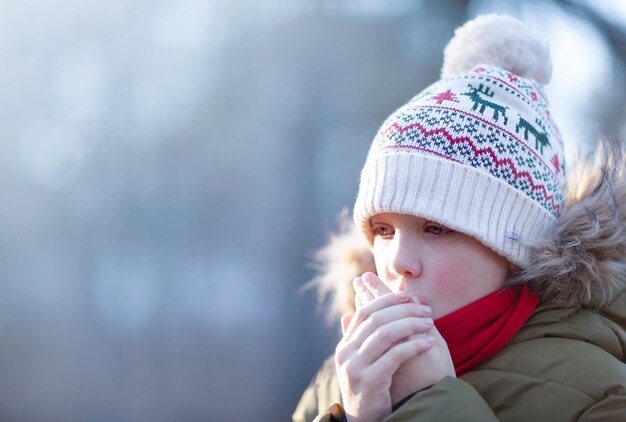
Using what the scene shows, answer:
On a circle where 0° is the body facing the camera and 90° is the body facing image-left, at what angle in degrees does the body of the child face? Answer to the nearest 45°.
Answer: approximately 45°
